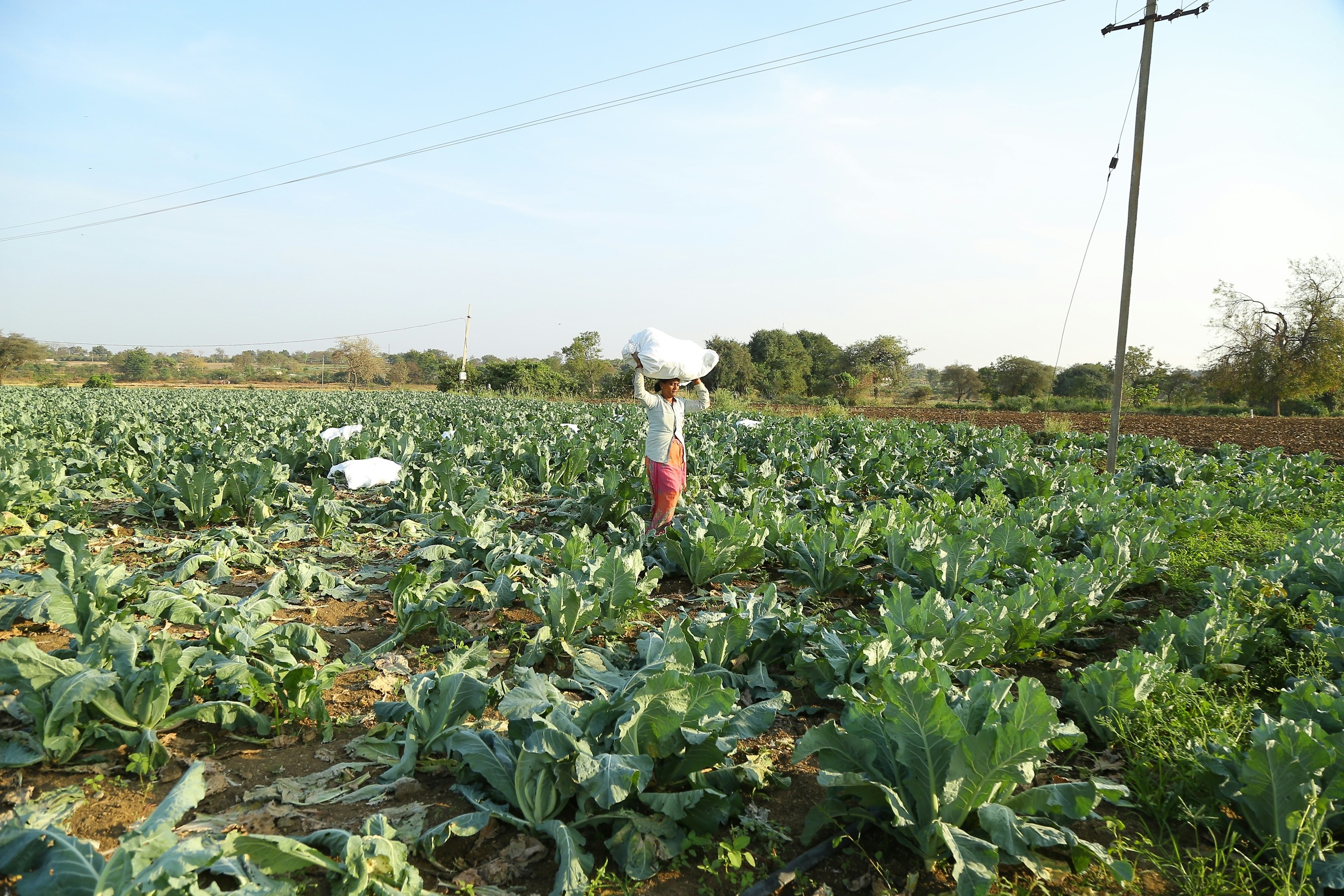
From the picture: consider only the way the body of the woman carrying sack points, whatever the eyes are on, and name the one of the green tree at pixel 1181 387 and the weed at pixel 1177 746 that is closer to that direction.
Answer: the weed

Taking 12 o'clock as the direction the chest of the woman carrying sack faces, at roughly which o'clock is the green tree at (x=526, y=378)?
The green tree is roughly at 7 o'clock from the woman carrying sack.

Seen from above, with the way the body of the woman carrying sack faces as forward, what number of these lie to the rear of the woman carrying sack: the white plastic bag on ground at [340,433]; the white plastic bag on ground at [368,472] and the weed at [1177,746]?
2

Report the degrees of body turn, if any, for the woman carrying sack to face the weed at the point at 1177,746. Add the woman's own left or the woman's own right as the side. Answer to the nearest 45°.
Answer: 0° — they already face it

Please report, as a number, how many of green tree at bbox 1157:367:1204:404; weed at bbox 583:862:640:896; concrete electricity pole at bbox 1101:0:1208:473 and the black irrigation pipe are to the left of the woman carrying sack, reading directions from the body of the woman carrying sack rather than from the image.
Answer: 2

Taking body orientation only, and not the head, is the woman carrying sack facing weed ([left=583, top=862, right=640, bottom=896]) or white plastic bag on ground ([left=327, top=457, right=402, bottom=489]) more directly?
the weed

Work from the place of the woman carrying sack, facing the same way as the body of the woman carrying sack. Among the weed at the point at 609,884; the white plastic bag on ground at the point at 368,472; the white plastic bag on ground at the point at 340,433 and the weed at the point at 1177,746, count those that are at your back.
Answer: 2

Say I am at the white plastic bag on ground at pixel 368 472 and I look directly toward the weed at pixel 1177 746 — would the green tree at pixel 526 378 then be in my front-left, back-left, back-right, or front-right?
back-left

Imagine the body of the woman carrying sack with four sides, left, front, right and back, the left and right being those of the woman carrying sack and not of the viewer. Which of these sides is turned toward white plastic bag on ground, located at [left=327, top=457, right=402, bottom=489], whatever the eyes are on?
back

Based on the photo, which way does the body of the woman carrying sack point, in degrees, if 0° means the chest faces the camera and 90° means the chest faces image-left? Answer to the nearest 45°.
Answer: approximately 315°

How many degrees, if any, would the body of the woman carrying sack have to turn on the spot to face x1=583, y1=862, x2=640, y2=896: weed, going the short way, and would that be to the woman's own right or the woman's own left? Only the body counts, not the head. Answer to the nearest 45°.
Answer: approximately 45° to the woman's own right

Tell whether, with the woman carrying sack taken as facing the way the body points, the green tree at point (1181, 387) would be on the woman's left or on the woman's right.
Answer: on the woman's left

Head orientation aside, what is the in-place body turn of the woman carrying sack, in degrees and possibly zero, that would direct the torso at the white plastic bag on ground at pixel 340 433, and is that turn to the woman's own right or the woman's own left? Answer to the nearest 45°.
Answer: approximately 180°

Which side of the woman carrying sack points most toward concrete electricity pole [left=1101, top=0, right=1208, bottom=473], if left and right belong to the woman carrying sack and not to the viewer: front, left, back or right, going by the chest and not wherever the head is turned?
left

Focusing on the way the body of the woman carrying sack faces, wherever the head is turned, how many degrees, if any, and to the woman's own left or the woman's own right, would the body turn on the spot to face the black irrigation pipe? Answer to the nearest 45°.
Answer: approximately 45° to the woman's own right
